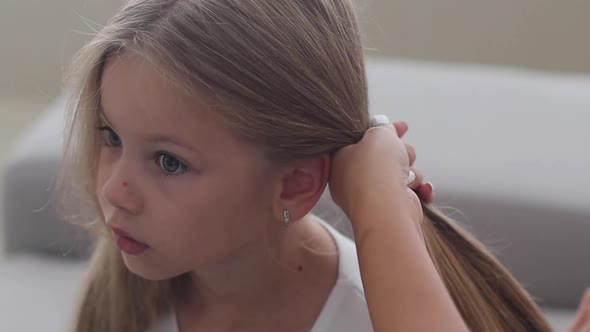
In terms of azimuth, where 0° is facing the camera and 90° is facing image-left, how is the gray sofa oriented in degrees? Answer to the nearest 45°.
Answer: approximately 0°

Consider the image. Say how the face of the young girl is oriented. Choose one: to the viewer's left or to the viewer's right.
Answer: to the viewer's left

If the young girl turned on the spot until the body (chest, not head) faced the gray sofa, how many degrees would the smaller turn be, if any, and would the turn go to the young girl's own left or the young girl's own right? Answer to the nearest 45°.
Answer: approximately 180°

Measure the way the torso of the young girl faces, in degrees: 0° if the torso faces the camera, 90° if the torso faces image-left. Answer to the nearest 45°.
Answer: approximately 45°
